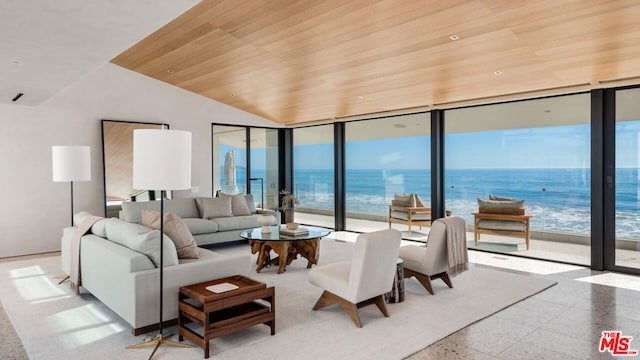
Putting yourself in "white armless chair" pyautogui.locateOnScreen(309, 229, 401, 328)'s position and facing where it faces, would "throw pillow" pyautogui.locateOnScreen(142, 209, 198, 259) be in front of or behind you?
in front

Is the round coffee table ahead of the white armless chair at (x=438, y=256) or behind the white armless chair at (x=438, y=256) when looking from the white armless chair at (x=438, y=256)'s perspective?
ahead

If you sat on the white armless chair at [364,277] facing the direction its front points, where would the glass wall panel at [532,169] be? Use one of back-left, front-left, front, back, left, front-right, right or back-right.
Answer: right

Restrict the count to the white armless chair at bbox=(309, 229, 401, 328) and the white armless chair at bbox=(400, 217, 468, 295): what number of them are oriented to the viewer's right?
0

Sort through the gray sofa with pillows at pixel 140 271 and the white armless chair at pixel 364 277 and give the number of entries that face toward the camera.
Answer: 0

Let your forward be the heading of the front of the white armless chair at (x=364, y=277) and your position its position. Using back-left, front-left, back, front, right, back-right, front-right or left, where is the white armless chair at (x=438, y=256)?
right

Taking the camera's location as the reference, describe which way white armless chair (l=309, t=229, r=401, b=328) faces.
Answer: facing away from the viewer and to the left of the viewer

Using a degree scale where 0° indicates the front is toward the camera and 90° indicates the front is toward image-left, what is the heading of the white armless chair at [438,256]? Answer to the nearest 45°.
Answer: approximately 135°

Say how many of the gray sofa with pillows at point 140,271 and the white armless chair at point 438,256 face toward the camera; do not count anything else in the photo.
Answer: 0

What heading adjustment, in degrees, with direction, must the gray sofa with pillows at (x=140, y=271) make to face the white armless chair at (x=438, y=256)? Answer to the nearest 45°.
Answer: approximately 45° to its right

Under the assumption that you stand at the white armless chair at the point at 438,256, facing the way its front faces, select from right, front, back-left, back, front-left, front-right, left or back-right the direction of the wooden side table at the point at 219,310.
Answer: left

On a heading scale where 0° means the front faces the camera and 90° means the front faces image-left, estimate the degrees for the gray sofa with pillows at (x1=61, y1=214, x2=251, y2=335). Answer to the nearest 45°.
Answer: approximately 225°
